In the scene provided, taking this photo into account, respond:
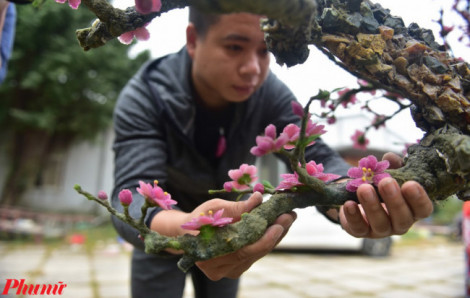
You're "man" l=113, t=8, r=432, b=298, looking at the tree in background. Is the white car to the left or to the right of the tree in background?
right

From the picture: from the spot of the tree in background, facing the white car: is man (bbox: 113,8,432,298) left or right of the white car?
right

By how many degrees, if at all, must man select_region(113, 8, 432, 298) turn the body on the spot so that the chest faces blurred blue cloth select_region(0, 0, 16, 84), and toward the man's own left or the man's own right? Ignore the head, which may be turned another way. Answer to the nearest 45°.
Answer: approximately 135° to the man's own right

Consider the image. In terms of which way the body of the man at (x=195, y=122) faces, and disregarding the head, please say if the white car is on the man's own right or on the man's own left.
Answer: on the man's own left

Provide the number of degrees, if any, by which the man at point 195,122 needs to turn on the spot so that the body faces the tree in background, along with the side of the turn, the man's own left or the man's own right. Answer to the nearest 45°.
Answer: approximately 180°

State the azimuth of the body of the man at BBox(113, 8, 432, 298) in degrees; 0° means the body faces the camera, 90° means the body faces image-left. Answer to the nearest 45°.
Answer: approximately 315°
